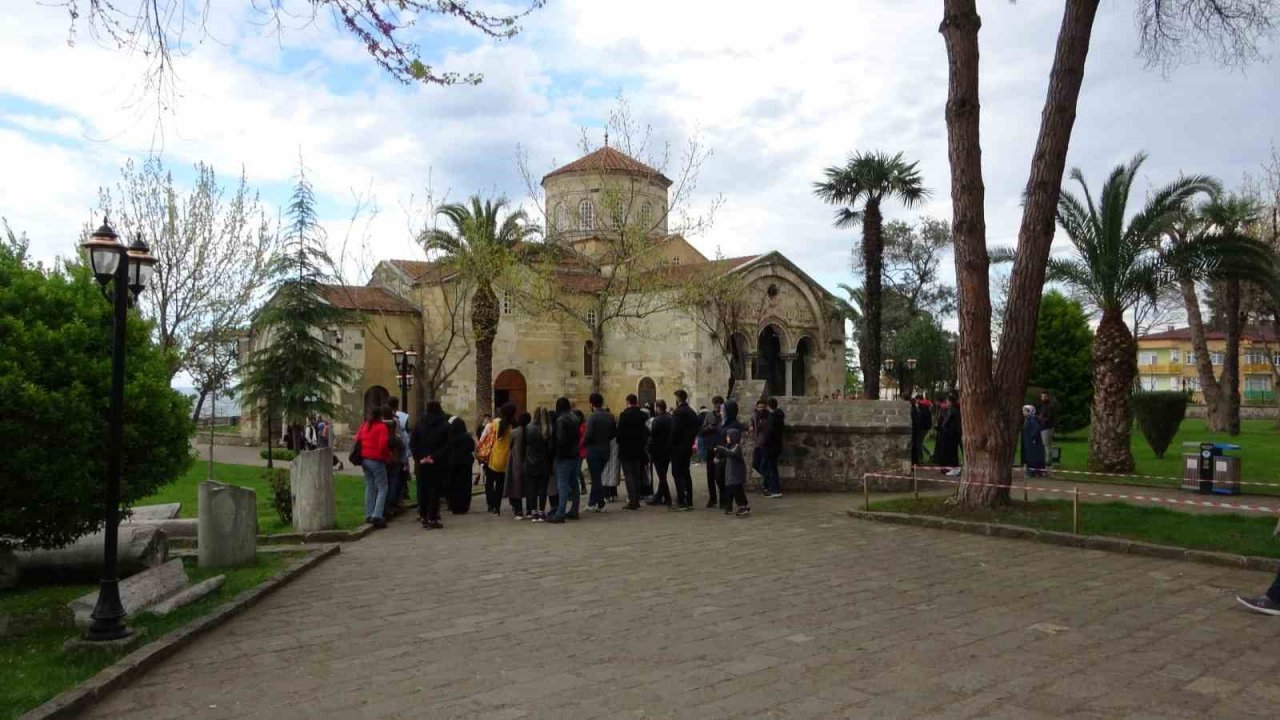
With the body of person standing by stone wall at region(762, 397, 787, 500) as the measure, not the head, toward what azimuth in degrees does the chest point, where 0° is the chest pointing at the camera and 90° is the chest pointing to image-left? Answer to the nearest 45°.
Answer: approximately 90°

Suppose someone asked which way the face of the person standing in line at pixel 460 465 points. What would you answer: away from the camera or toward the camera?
away from the camera

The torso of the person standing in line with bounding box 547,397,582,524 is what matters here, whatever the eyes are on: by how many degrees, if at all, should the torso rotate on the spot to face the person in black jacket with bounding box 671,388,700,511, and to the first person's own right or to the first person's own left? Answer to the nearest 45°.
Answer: approximately 90° to the first person's own right

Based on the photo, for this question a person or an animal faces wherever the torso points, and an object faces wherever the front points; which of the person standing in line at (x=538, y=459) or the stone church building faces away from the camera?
the person standing in line

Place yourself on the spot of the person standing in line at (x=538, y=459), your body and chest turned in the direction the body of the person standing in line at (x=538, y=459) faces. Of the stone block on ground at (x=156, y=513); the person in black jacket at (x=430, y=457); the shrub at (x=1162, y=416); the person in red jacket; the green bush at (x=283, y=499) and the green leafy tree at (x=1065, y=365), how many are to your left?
4

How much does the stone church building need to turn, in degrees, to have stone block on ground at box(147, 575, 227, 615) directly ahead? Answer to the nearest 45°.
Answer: approximately 45° to its right

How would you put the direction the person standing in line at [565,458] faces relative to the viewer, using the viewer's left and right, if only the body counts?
facing away from the viewer and to the left of the viewer

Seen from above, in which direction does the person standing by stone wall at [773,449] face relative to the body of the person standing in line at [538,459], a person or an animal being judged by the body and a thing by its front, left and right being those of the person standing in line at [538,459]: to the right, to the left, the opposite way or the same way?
to the left

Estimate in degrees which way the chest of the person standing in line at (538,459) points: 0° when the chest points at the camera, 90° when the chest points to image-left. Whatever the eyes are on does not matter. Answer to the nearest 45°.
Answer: approximately 180°

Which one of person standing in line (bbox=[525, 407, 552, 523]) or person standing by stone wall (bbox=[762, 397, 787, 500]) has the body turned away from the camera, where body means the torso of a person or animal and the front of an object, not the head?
person standing in line (bbox=[525, 407, 552, 523])

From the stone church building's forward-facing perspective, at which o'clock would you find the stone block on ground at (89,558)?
The stone block on ground is roughly at 2 o'clock from the stone church building.

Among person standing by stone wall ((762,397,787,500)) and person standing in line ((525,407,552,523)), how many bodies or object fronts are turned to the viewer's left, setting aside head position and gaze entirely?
1
